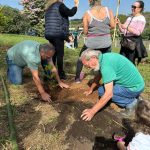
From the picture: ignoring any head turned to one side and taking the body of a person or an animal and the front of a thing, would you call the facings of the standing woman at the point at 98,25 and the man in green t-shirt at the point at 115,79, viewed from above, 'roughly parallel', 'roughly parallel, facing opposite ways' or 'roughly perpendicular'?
roughly perpendicular

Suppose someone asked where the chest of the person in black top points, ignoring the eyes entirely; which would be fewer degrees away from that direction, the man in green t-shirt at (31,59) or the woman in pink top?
the woman in pink top

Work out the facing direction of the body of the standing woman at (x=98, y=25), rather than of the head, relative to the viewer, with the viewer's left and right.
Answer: facing away from the viewer

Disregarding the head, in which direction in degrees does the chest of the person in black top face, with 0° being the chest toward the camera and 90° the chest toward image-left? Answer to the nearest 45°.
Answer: approximately 225°

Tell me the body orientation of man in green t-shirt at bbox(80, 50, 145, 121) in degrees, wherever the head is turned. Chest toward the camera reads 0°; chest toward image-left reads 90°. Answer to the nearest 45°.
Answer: approximately 90°

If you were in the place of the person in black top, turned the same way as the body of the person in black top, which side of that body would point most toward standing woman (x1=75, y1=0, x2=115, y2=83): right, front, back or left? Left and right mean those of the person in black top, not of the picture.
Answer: right

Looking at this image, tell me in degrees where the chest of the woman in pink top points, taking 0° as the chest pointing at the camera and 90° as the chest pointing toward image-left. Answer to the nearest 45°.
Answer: approximately 90°

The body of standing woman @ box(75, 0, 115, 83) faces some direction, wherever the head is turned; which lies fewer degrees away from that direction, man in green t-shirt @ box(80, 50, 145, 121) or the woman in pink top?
the woman in pink top

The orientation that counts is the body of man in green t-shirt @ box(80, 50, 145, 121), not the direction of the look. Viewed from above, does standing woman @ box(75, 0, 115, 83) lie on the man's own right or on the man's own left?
on the man's own right
